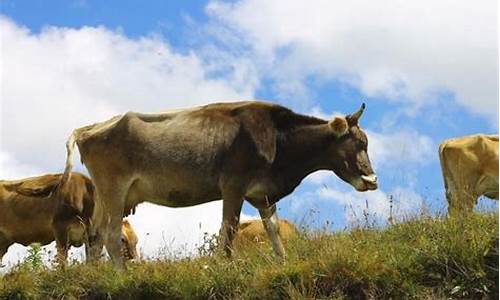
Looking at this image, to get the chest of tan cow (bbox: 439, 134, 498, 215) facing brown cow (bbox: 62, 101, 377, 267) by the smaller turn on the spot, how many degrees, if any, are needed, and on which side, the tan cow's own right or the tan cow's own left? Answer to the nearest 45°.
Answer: approximately 135° to the tan cow's own right

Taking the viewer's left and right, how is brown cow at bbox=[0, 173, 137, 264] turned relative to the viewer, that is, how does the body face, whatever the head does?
facing to the right of the viewer

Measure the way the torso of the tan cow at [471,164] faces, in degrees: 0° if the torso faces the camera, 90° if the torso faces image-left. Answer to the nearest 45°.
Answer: approximately 270°

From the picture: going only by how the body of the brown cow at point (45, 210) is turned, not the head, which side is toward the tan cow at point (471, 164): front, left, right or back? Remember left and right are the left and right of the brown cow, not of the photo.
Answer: front

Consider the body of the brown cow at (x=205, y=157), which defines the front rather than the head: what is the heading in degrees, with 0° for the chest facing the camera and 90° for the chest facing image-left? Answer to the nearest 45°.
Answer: approximately 270°
